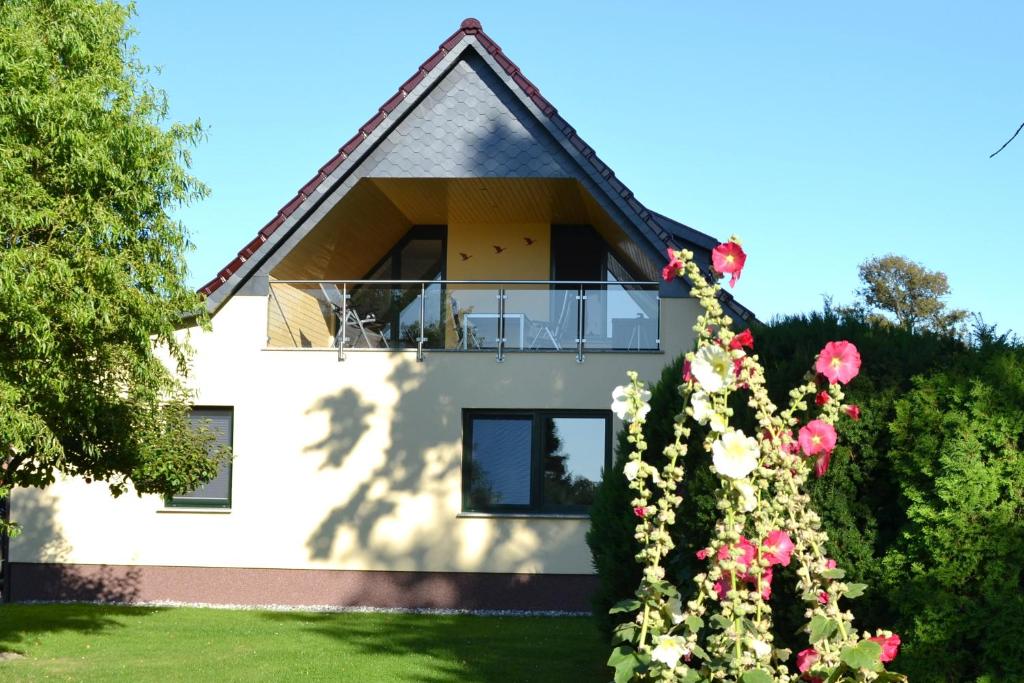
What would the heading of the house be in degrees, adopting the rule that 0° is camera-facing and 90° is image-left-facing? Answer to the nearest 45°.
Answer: approximately 0°
